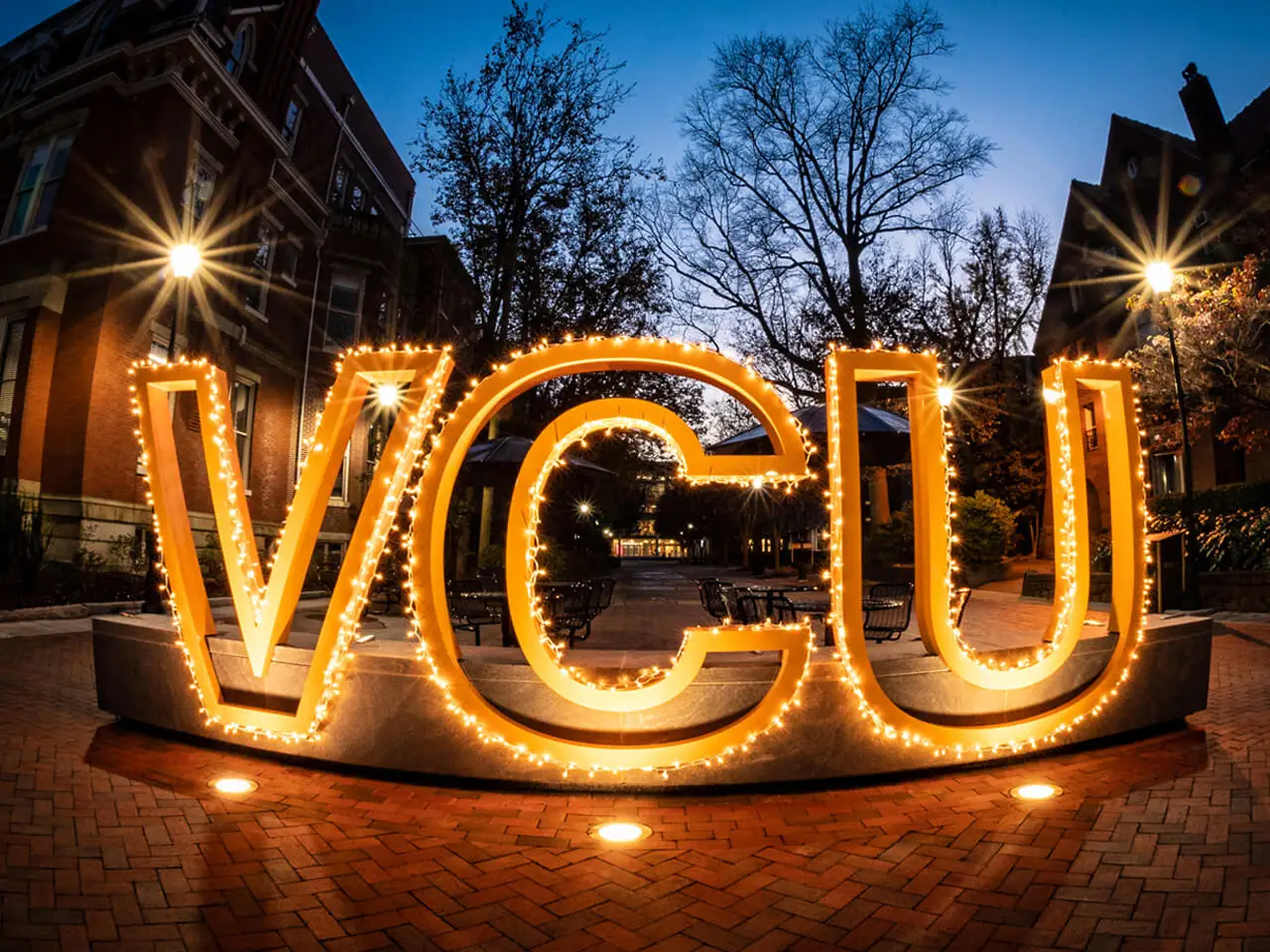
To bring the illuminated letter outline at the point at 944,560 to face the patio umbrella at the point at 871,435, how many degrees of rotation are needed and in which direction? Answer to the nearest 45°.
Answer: approximately 180°

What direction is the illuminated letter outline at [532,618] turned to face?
toward the camera

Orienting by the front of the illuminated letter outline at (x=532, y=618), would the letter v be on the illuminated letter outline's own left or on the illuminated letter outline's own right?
on the illuminated letter outline's own right

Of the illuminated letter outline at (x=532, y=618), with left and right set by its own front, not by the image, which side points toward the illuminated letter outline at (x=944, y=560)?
left

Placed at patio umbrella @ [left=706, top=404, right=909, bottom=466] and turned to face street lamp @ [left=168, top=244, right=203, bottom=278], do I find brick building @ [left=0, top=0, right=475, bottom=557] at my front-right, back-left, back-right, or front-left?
front-right

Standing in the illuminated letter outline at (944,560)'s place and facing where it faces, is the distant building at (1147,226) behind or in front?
behind

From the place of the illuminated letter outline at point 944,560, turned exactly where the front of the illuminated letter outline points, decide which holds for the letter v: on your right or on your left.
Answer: on your right

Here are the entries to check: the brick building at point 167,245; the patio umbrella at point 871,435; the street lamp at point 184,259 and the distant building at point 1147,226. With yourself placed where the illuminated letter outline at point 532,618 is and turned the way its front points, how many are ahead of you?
0

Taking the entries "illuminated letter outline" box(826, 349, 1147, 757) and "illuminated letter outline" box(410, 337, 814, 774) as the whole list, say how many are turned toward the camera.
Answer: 2

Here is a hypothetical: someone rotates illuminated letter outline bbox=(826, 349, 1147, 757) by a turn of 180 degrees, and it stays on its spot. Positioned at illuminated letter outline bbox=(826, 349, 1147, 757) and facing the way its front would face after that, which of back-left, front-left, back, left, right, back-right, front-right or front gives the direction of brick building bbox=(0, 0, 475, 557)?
left

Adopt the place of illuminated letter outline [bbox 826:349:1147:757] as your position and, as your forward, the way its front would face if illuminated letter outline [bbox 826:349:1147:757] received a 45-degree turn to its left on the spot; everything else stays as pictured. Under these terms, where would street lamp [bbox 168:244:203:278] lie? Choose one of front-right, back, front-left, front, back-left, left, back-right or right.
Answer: back-right
